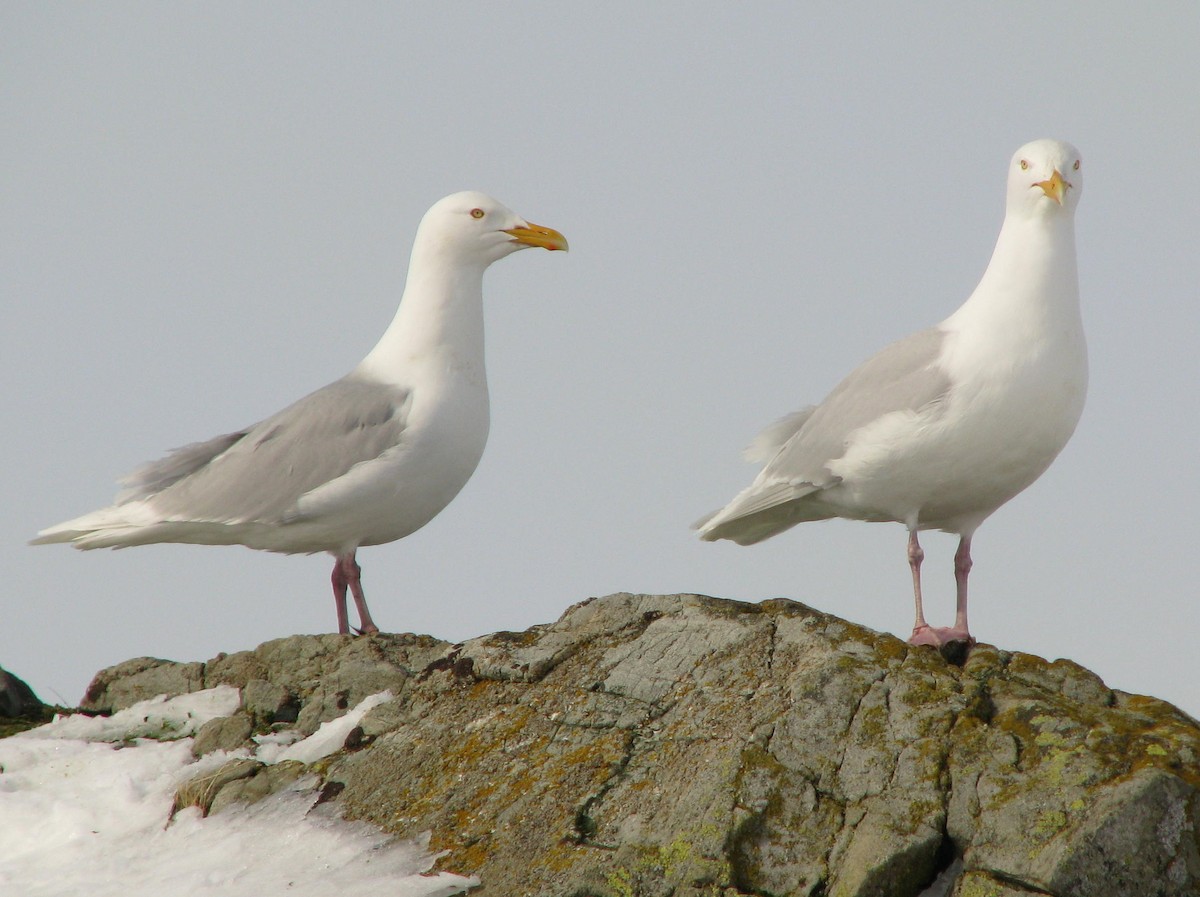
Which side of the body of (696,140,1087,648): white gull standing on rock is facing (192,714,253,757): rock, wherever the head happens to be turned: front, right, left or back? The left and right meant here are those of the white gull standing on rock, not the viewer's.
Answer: right

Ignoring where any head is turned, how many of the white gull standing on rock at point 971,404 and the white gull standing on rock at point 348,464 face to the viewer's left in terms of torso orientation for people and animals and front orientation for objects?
0

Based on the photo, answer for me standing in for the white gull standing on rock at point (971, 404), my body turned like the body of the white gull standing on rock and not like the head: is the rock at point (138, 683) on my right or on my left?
on my right

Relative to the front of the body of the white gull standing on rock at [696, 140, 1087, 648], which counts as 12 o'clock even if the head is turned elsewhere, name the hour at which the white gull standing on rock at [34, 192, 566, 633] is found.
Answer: the white gull standing on rock at [34, 192, 566, 633] is roughly at 5 o'clock from the white gull standing on rock at [696, 140, 1087, 648].

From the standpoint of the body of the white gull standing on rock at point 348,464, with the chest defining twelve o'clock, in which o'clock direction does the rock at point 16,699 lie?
The rock is roughly at 5 o'clock from the white gull standing on rock.

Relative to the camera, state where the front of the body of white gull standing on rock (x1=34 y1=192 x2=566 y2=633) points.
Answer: to the viewer's right

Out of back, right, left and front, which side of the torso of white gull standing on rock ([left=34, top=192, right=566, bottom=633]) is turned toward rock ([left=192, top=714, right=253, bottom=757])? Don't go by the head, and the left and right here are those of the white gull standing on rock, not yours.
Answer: right

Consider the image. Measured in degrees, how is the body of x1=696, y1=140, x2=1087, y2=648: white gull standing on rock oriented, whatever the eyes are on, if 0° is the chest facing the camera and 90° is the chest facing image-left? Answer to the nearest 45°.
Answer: approximately 315°

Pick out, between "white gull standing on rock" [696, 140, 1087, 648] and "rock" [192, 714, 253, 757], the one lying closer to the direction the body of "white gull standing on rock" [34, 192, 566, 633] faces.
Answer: the white gull standing on rock

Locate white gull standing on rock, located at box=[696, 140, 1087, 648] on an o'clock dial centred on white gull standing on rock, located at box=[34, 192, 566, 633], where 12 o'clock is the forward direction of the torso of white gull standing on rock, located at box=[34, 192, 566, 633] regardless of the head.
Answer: white gull standing on rock, located at box=[696, 140, 1087, 648] is roughly at 1 o'clock from white gull standing on rock, located at box=[34, 192, 566, 633].

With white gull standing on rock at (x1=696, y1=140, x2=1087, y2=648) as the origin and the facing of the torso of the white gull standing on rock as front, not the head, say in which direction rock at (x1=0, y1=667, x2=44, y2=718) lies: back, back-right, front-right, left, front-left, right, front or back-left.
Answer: back-right
